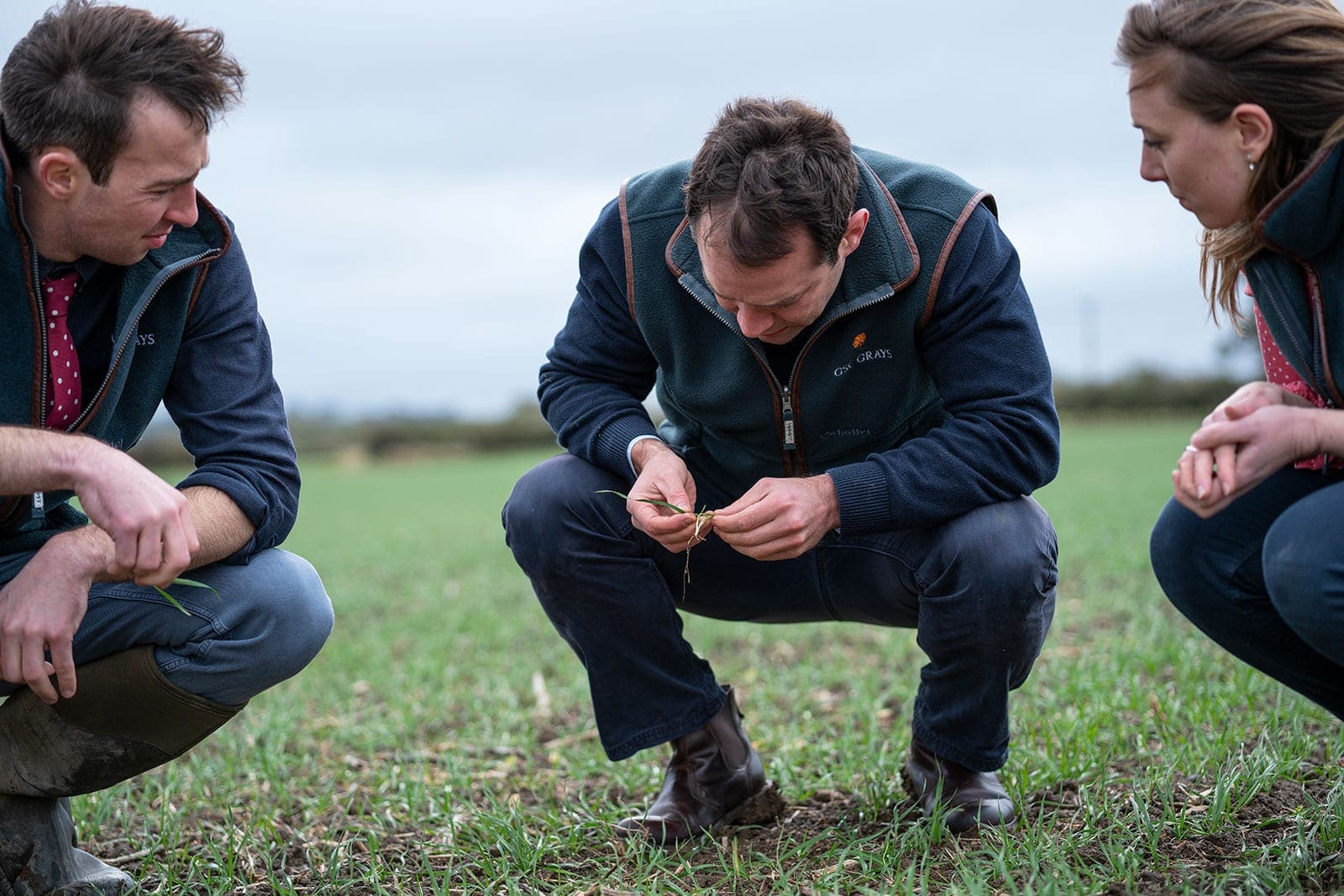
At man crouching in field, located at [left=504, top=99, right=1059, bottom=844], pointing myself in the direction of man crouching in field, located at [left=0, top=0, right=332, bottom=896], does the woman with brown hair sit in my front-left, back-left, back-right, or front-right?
back-left

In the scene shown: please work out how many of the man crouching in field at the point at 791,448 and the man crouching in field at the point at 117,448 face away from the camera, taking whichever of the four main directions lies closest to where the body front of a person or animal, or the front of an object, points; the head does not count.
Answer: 0

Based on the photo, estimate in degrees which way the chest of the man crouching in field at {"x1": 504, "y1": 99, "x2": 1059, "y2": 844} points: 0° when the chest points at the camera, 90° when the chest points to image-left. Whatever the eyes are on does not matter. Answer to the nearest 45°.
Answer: approximately 0°

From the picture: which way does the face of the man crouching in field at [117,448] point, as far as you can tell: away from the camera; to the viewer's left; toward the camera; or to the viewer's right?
to the viewer's right

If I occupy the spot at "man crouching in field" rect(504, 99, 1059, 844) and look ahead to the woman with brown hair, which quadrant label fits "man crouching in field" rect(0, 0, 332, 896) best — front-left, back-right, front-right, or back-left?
back-right

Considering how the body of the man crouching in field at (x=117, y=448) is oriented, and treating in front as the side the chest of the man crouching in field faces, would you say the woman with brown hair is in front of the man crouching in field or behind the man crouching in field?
in front

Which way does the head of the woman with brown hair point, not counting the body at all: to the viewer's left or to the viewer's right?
to the viewer's left

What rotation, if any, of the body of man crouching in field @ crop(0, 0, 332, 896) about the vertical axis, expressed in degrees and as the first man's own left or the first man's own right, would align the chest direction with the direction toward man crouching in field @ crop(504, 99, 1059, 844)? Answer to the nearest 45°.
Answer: approximately 45° to the first man's own left
